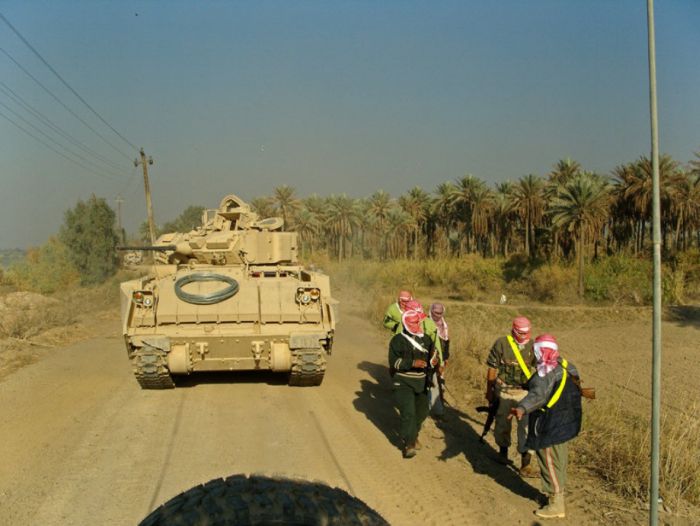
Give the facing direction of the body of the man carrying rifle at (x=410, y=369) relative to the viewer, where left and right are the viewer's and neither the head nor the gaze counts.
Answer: facing the viewer and to the right of the viewer

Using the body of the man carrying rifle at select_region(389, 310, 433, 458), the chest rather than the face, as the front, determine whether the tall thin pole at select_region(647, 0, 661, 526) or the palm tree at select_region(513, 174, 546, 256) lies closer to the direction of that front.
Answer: the tall thin pole

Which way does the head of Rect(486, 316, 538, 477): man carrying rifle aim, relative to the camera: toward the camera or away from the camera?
toward the camera

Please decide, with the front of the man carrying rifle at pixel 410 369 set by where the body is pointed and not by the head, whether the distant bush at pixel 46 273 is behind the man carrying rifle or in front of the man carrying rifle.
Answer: behind
